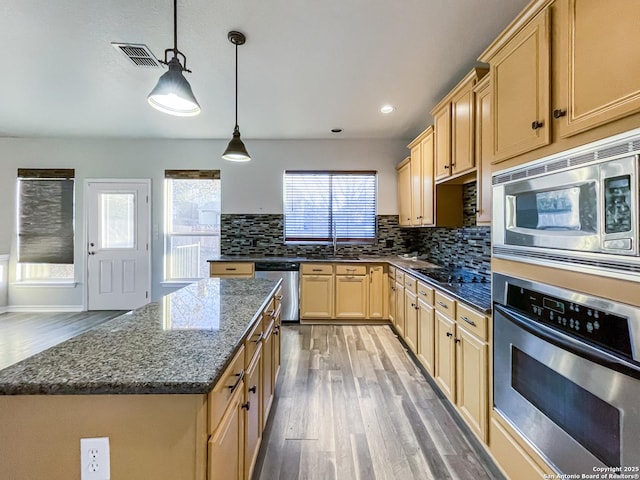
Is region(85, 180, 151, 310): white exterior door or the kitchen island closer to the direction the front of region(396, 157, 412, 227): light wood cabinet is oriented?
the white exterior door

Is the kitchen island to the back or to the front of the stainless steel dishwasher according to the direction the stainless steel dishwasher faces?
to the front

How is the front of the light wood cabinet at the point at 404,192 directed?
to the viewer's left

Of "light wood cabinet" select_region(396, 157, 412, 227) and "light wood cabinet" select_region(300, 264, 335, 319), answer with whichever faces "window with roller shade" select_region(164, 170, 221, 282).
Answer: "light wood cabinet" select_region(396, 157, 412, 227)

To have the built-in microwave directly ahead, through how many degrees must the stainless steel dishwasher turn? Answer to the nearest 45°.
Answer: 0° — it already faces it

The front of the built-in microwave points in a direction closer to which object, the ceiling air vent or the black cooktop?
the ceiling air vent

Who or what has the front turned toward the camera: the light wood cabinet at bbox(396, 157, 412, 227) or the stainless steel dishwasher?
the stainless steel dishwasher

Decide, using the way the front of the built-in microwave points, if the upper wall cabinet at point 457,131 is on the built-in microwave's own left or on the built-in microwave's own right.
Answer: on the built-in microwave's own right

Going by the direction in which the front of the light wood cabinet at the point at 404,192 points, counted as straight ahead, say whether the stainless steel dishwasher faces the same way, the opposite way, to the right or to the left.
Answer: to the left

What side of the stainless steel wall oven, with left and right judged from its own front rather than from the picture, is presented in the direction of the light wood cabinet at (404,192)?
right

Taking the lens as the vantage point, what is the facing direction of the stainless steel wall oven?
facing the viewer and to the left of the viewer

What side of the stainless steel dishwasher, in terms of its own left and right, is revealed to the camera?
front

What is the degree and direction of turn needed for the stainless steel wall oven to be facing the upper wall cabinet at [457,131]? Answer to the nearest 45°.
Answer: approximately 90° to its right

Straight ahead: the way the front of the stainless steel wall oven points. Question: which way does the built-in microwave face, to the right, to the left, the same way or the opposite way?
the same way

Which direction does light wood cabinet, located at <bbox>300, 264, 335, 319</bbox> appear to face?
toward the camera
